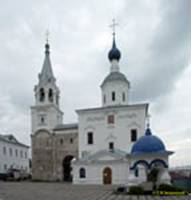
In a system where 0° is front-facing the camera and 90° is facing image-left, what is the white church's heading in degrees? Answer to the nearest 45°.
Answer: approximately 0°

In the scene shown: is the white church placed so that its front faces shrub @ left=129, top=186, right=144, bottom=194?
yes
